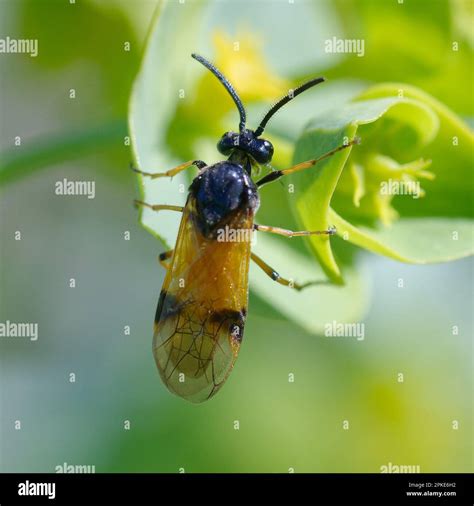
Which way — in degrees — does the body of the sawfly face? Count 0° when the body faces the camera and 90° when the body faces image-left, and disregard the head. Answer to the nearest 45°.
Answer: approximately 180°
